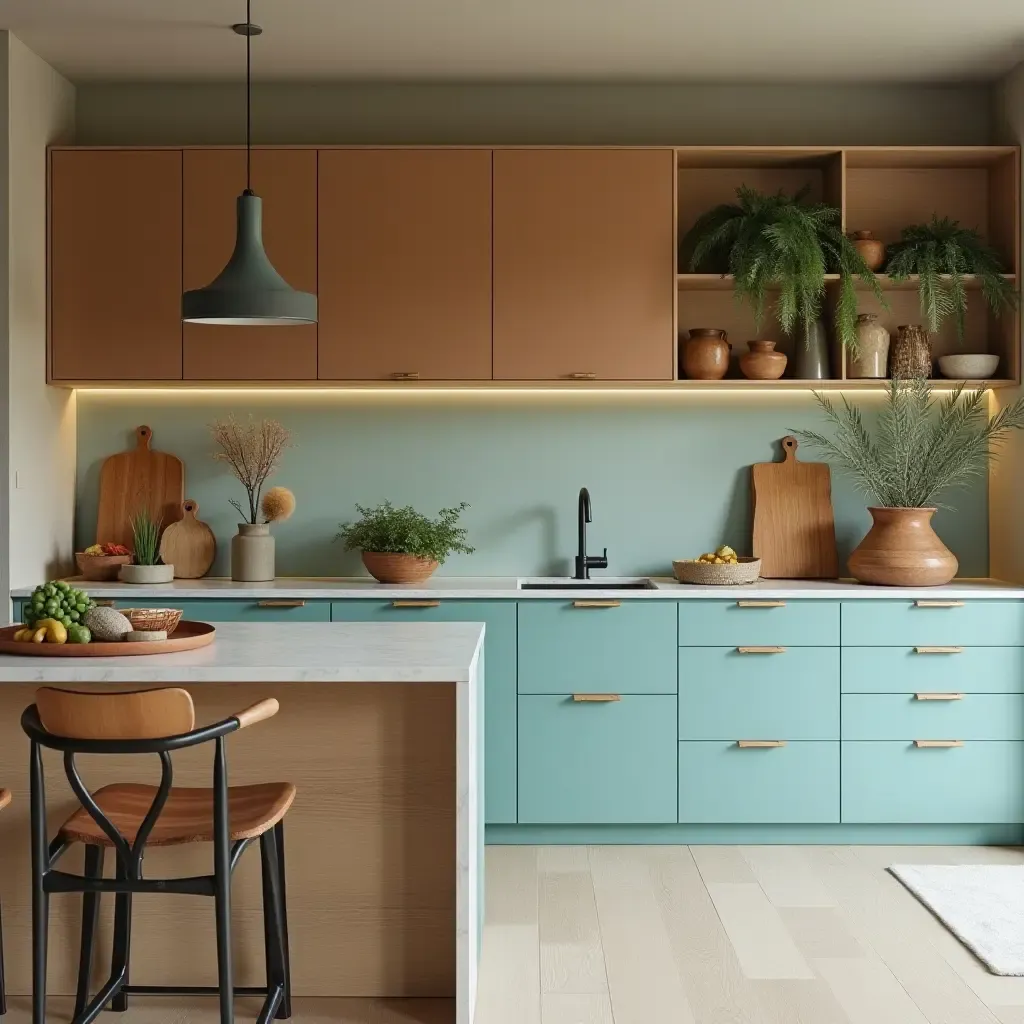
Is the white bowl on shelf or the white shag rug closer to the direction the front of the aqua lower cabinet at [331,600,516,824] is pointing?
the white shag rug

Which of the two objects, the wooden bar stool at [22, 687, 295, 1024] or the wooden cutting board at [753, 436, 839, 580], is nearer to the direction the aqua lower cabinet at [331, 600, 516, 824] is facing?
the wooden bar stool

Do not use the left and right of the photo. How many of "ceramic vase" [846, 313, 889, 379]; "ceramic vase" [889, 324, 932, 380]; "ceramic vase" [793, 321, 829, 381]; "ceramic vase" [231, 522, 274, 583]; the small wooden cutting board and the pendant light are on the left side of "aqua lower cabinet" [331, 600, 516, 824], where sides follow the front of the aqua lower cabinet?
3

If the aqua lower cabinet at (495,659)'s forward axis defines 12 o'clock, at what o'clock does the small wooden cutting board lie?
The small wooden cutting board is roughly at 4 o'clock from the aqua lower cabinet.

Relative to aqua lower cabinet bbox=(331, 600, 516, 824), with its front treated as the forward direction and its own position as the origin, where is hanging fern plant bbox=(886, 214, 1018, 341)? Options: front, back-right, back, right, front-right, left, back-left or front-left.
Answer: left

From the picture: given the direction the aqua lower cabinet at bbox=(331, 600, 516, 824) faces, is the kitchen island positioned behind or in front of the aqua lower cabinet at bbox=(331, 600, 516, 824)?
in front

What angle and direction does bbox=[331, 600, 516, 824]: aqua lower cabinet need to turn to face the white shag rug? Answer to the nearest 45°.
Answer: approximately 45° to its left

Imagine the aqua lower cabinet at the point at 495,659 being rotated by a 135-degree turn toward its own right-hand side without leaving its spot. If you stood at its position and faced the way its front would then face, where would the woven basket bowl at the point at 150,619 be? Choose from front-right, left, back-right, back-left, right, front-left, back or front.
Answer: left

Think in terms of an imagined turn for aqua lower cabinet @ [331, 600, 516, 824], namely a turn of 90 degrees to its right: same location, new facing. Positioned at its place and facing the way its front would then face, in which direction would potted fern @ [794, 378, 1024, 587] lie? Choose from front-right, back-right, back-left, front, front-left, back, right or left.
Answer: back

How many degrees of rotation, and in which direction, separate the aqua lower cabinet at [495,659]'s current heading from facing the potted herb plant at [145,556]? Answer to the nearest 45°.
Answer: approximately 90° to its right

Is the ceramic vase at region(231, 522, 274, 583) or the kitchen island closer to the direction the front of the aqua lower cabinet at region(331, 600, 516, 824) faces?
the kitchen island

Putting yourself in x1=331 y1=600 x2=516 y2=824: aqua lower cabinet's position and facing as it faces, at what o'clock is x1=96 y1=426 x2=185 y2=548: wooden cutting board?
The wooden cutting board is roughly at 4 o'clock from the aqua lower cabinet.

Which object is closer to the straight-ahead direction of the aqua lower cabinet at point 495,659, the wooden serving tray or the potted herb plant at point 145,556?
the wooden serving tray

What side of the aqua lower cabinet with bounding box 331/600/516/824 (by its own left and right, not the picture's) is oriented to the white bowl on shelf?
left

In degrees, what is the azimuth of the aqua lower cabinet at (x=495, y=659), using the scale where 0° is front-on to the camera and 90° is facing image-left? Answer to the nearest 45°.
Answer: approximately 0°
